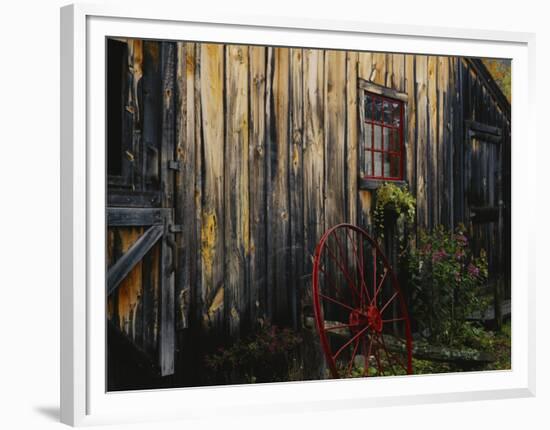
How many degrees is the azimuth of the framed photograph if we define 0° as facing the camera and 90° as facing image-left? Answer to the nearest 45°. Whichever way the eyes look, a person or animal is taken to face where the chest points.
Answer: approximately 315°
